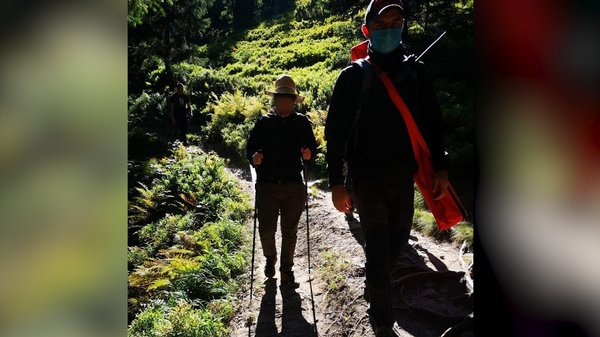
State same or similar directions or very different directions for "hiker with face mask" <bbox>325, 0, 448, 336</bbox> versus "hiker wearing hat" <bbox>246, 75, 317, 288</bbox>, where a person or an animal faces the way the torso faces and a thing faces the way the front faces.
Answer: same or similar directions

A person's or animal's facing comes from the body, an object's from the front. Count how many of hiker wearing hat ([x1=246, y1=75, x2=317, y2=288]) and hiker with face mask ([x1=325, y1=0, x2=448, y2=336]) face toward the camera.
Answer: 2

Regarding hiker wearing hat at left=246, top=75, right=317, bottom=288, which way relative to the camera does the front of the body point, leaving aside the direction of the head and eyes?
toward the camera

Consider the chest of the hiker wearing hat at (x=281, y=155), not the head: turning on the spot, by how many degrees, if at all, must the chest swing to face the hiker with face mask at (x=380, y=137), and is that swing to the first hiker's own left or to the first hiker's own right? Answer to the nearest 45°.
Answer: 0° — they already face them

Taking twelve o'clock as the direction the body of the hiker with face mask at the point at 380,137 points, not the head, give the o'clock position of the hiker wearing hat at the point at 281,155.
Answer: The hiker wearing hat is roughly at 5 o'clock from the hiker with face mask.

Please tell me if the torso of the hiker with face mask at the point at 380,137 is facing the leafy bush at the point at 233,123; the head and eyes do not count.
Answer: no

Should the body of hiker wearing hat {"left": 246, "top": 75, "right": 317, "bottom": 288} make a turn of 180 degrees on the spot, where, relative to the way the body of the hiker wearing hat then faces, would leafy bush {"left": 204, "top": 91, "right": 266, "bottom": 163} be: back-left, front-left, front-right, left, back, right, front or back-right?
front

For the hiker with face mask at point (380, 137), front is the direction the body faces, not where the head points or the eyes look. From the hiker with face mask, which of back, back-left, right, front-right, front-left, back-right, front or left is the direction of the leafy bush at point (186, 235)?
back-right

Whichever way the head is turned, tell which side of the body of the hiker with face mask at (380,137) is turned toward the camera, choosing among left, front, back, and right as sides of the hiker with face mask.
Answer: front

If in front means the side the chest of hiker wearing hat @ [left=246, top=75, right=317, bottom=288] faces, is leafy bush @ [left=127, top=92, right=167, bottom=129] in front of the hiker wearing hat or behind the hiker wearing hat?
behind

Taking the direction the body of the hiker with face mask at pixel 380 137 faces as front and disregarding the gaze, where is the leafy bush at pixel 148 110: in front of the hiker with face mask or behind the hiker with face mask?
behind
